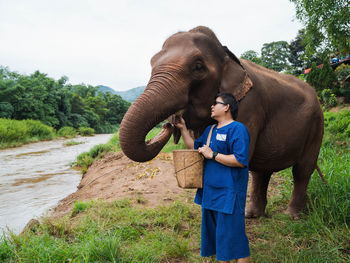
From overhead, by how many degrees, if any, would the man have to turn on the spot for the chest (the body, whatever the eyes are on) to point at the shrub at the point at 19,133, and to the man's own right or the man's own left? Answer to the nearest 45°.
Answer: approximately 90° to the man's own right

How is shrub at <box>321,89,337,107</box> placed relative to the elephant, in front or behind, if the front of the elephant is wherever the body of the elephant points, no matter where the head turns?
behind

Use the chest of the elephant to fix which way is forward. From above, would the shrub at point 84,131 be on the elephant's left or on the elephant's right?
on the elephant's right

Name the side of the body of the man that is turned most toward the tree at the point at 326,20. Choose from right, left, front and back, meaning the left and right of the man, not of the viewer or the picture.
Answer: back

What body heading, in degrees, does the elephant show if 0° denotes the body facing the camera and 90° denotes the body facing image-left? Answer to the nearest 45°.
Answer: approximately 45°

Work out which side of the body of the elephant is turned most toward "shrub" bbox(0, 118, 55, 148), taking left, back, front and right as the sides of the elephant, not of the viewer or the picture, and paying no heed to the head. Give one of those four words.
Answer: right

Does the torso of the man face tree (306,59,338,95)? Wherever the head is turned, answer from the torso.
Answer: no

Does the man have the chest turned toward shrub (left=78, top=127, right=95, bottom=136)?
no

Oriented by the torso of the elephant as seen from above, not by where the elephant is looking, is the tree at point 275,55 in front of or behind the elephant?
behind

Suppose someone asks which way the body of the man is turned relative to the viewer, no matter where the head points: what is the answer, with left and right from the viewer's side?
facing the viewer and to the left of the viewer

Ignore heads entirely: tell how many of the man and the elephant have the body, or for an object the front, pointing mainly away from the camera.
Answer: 0

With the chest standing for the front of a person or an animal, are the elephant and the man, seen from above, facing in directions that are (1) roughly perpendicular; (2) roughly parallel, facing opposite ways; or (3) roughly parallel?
roughly parallel

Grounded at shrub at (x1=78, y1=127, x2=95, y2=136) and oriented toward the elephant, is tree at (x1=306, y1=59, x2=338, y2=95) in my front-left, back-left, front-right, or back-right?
front-left

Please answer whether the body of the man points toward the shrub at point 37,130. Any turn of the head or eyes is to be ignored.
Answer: no

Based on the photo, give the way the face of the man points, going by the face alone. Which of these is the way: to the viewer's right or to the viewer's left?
to the viewer's left
